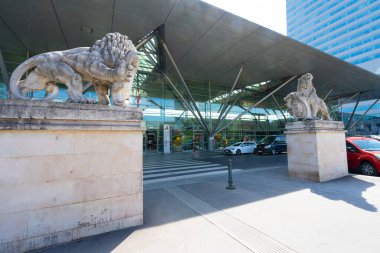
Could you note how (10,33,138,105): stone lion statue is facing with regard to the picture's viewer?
facing to the right of the viewer

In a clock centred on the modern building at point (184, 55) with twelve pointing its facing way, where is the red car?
The red car is roughly at 12 o'clock from the modern building.

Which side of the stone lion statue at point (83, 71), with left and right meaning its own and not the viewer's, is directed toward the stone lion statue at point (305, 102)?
front

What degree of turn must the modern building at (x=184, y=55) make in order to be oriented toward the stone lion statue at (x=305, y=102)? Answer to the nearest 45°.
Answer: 0° — it already faces it

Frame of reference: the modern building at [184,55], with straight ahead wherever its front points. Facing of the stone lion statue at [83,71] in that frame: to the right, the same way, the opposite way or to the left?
to the left

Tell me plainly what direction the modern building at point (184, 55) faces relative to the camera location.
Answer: facing the viewer and to the right of the viewer

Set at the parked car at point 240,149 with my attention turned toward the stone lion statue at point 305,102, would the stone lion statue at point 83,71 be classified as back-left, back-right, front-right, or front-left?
front-right

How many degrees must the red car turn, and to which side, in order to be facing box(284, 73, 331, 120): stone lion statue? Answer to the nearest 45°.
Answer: approximately 90° to its right

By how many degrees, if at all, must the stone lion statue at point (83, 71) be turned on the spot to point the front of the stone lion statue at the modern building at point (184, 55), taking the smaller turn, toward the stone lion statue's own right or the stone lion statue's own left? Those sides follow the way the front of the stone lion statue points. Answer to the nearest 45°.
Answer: approximately 45° to the stone lion statue's own left

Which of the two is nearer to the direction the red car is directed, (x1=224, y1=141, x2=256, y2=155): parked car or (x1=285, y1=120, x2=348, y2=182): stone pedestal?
the stone pedestal

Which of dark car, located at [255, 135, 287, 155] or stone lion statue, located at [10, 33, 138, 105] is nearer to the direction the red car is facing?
the stone lion statue
